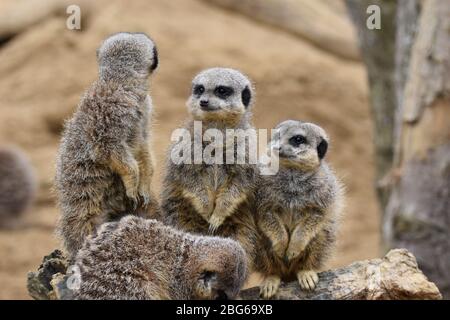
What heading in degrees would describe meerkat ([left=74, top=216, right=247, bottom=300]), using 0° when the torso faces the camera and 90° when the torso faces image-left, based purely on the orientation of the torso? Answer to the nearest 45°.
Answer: approximately 270°

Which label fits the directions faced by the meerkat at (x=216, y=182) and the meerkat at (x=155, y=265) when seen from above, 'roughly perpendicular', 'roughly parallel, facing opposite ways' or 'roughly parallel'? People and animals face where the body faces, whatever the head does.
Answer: roughly perpendicular

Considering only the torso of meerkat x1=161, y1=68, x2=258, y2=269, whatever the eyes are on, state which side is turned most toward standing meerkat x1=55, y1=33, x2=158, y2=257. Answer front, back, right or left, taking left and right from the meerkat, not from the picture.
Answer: right

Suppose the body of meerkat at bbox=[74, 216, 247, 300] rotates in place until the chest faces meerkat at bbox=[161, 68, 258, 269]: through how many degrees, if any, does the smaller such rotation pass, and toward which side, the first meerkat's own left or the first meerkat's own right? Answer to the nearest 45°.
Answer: approximately 45° to the first meerkat's own left

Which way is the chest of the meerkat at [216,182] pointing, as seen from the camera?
toward the camera

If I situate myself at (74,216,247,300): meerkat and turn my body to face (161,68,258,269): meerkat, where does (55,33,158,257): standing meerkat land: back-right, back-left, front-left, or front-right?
front-left

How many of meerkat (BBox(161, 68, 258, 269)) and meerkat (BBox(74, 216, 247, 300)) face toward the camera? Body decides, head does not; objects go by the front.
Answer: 1

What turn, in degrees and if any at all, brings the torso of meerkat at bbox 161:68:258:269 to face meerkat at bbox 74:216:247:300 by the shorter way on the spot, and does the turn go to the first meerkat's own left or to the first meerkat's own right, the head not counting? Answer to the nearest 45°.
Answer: approximately 45° to the first meerkat's own right

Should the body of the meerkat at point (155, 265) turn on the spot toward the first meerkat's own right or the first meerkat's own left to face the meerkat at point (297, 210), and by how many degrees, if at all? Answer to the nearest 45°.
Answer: approximately 45° to the first meerkat's own left

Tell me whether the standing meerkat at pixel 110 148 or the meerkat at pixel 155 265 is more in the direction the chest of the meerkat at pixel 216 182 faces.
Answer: the meerkat
